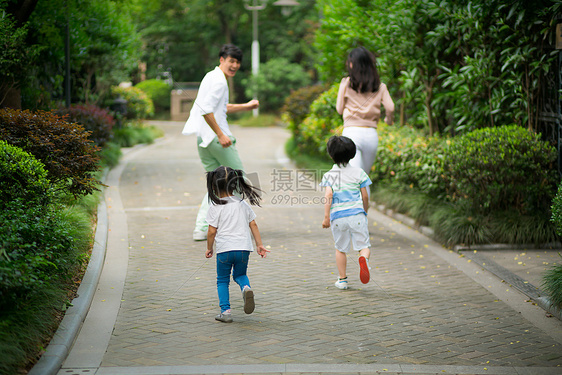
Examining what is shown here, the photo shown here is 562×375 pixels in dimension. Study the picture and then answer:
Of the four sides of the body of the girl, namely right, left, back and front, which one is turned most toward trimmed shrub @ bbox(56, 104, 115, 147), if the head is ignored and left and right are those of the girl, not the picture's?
front

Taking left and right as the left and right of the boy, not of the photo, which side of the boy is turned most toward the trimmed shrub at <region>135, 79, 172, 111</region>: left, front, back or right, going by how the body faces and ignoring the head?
front

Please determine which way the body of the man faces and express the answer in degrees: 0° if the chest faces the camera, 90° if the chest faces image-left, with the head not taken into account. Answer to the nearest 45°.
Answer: approximately 270°

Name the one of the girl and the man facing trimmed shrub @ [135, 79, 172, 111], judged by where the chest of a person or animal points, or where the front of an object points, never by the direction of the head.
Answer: the girl

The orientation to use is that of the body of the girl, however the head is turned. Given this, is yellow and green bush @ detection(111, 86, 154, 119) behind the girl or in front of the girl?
in front

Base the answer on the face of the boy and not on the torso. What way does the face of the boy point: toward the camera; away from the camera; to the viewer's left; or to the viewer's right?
away from the camera

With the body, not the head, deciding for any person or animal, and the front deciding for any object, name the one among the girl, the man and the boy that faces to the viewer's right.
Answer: the man

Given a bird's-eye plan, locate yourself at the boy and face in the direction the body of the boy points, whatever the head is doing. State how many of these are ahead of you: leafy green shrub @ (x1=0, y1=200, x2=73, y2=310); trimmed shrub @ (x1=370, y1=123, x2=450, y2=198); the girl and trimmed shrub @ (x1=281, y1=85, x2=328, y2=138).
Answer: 2

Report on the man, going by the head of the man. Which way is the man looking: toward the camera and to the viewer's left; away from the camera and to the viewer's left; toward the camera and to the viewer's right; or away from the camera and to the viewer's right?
toward the camera and to the viewer's right

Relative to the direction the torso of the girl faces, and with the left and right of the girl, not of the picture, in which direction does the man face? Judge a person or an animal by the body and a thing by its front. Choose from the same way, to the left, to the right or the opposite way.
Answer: to the right

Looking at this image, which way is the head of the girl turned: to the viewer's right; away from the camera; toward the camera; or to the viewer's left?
away from the camera

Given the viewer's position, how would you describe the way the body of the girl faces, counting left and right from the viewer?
facing away from the viewer

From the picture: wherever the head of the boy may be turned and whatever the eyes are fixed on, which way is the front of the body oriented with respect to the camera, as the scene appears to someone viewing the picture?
away from the camera
